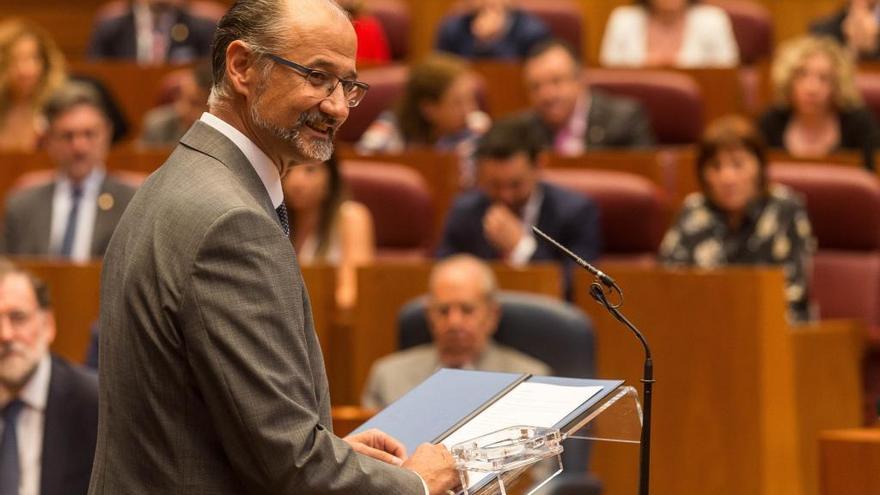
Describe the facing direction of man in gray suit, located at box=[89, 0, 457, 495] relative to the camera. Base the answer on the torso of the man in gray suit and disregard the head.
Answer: to the viewer's right

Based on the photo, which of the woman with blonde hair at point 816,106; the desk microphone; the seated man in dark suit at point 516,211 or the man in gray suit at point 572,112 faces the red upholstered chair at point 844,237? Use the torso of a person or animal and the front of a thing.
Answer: the woman with blonde hair

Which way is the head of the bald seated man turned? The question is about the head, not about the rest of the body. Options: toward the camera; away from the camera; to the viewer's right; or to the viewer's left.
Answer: toward the camera

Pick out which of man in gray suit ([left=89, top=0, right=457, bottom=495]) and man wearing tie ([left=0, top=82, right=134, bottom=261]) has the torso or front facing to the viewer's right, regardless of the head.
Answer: the man in gray suit

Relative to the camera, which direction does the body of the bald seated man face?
toward the camera

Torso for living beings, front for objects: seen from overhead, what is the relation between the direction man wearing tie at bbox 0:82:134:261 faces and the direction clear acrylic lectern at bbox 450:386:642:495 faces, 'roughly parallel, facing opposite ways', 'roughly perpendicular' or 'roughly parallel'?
roughly perpendicular

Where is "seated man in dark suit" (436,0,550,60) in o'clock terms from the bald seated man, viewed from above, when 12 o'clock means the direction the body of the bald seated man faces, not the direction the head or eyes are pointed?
The seated man in dark suit is roughly at 6 o'clock from the bald seated man.

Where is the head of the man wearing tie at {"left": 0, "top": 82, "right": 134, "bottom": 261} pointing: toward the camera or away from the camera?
toward the camera

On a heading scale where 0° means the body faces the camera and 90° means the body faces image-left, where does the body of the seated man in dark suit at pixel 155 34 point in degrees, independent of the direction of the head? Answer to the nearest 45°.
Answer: approximately 0°

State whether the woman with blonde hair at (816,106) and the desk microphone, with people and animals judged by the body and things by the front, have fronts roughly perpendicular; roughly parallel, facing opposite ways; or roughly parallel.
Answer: roughly perpendicular

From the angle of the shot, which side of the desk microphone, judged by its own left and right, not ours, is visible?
left

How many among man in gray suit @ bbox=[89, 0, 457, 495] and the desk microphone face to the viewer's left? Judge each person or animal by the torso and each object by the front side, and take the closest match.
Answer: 1

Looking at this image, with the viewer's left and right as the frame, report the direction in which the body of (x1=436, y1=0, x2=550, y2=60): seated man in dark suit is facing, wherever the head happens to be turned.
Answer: facing the viewer

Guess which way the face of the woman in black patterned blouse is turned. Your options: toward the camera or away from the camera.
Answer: toward the camera

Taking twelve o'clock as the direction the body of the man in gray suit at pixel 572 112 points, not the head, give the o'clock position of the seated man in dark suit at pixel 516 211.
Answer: The seated man in dark suit is roughly at 11 o'clock from the man in gray suit.

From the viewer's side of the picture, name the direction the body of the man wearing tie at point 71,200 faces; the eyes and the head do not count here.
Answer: toward the camera
